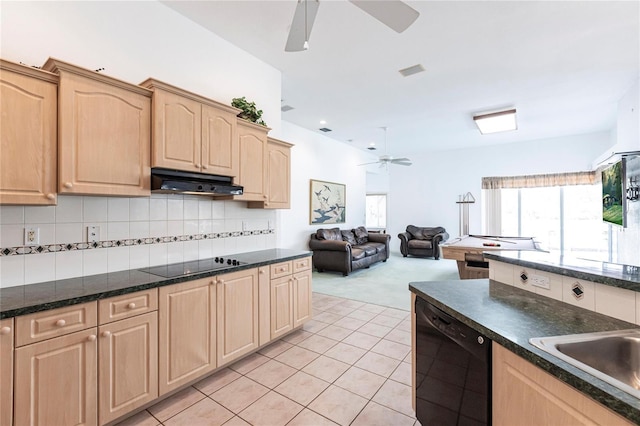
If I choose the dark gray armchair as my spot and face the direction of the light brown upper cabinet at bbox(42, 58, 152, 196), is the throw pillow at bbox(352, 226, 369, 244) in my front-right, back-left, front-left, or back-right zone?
front-right

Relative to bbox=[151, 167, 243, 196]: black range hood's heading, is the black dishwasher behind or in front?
in front

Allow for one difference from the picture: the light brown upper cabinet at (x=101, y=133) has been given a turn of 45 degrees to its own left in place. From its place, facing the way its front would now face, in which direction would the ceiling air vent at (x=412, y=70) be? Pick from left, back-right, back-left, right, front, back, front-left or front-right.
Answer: front

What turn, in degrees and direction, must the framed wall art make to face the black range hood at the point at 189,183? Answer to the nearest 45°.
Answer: approximately 45° to its right

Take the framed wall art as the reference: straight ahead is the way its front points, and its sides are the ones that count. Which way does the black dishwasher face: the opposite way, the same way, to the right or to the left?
to the right

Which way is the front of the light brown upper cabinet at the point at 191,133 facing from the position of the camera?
facing the viewer and to the right of the viewer

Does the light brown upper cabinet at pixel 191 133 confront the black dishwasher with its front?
yes

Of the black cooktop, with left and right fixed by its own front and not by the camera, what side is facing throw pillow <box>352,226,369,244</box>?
left

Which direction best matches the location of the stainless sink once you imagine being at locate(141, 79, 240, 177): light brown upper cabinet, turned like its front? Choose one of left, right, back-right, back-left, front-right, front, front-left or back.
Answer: front

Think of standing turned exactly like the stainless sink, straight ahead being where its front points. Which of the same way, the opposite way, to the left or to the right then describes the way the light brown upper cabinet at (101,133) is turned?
the opposite way

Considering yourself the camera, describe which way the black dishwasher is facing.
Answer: facing the viewer and to the left of the viewer

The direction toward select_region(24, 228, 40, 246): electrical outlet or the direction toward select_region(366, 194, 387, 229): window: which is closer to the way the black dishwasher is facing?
the electrical outlet

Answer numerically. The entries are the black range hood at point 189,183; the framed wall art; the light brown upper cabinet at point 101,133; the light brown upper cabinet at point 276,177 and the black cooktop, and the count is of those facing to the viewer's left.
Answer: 0

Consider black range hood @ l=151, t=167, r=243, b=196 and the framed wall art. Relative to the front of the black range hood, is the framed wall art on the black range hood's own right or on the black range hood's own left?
on the black range hood's own left

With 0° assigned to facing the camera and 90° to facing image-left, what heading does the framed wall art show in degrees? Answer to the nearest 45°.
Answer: approximately 315°

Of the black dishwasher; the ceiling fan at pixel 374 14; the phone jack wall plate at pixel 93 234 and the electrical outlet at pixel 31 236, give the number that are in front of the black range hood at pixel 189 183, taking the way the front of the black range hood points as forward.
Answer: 2
